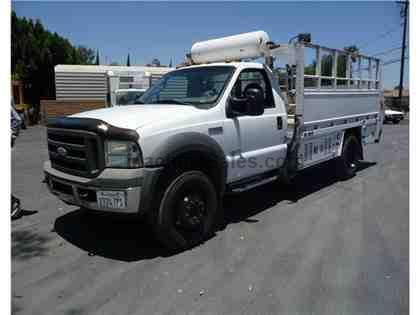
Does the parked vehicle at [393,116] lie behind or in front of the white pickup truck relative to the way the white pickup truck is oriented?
behind

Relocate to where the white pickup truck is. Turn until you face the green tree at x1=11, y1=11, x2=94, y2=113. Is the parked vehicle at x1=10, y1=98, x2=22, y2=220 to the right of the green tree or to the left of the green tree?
left

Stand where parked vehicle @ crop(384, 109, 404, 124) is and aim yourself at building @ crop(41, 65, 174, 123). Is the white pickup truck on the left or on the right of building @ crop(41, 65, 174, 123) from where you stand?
left

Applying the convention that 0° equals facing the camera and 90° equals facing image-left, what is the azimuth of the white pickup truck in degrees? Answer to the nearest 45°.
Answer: approximately 45°

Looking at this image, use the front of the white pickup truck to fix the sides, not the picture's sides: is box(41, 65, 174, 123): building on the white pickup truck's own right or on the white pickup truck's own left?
on the white pickup truck's own right

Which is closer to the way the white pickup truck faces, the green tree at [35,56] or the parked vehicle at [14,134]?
the parked vehicle
